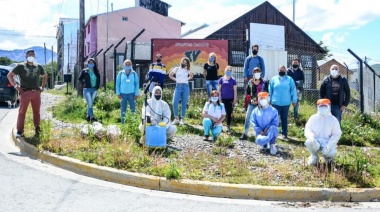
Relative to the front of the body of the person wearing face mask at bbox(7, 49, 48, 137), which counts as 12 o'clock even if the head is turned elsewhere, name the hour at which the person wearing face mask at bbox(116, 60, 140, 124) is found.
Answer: the person wearing face mask at bbox(116, 60, 140, 124) is roughly at 8 o'clock from the person wearing face mask at bbox(7, 49, 48, 137).

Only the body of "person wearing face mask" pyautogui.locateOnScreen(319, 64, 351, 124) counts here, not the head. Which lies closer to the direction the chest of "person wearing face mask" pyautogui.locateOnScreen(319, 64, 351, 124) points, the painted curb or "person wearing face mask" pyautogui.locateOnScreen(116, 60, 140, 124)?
the painted curb

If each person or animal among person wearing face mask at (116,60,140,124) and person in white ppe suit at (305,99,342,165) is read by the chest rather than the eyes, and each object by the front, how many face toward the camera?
2

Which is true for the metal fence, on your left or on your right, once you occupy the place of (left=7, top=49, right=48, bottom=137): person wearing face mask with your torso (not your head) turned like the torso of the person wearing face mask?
on your left

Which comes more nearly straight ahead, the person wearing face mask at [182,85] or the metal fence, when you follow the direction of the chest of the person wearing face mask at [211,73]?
the person wearing face mask

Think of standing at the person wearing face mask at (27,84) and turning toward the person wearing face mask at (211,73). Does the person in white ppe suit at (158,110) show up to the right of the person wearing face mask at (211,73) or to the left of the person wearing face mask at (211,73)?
right

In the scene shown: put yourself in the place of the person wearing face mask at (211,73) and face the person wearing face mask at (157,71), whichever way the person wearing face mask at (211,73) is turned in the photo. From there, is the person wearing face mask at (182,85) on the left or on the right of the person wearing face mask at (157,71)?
left

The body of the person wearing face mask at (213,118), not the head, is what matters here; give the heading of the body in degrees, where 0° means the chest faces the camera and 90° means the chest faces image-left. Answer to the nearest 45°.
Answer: approximately 0°
